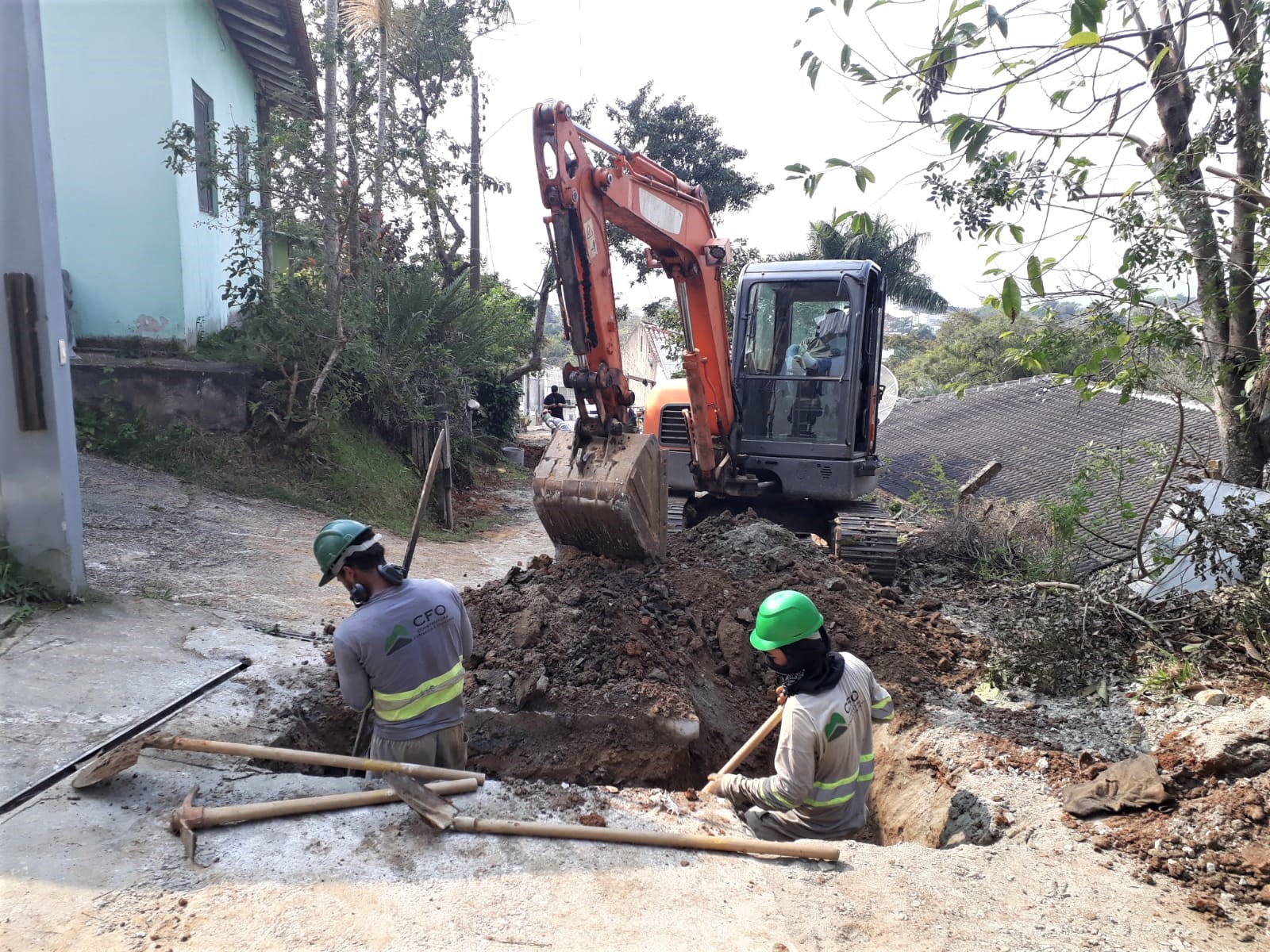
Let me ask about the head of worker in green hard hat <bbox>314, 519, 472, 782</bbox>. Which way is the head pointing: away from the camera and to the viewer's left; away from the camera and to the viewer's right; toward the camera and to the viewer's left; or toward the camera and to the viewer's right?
away from the camera and to the viewer's left

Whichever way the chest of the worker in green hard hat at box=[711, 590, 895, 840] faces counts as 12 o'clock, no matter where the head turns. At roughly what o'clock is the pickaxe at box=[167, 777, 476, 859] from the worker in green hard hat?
The pickaxe is roughly at 10 o'clock from the worker in green hard hat.

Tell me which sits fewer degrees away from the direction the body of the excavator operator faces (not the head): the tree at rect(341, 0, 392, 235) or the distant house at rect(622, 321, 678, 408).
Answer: the tree

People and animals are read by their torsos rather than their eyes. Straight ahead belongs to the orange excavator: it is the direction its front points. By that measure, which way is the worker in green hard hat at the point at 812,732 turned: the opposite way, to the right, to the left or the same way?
to the right

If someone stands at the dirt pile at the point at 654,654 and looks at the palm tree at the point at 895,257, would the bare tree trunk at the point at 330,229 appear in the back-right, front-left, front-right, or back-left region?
front-left

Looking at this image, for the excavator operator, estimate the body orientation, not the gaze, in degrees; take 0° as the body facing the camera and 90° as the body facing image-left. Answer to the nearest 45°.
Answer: approximately 45°

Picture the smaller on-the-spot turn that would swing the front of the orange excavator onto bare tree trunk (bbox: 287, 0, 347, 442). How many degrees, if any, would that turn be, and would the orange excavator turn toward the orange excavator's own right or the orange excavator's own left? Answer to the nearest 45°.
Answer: approximately 90° to the orange excavator's own right

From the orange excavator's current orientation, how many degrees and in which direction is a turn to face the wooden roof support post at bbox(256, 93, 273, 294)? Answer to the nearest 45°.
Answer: approximately 45° to its right

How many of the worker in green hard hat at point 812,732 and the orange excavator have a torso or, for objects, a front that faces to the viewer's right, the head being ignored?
0

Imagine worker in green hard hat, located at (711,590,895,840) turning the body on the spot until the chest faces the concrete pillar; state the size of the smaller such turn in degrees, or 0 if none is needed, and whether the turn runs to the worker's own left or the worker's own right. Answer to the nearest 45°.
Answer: approximately 45° to the worker's own left

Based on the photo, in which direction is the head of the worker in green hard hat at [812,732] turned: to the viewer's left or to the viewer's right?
to the viewer's left

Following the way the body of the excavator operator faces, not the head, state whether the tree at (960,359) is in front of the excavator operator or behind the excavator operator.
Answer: behind

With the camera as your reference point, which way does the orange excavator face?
facing the viewer and to the left of the viewer

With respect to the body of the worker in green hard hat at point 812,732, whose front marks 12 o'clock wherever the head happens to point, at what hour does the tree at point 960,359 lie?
The tree is roughly at 2 o'clock from the worker in green hard hat.

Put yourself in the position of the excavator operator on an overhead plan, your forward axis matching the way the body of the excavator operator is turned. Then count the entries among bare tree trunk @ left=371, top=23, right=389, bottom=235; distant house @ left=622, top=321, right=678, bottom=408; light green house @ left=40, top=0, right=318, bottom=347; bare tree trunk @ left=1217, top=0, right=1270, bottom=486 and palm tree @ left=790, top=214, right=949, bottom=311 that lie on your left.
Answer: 1

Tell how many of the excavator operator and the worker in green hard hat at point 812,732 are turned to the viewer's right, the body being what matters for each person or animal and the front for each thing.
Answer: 0
